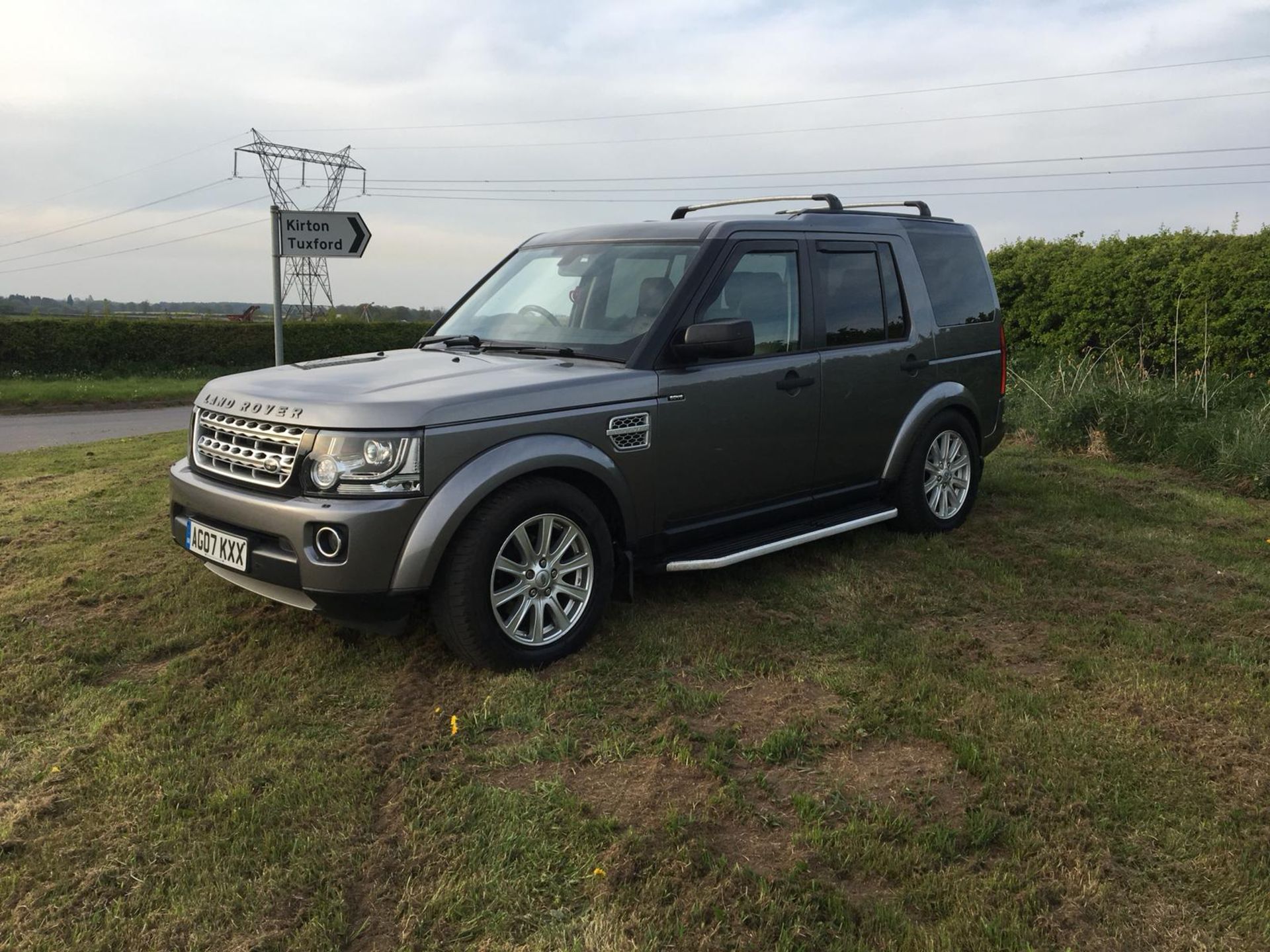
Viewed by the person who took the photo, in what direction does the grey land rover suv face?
facing the viewer and to the left of the viewer

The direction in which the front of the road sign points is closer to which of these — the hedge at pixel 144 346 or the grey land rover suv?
the grey land rover suv

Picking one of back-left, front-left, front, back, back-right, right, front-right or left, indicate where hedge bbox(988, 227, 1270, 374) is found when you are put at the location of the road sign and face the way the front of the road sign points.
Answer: left

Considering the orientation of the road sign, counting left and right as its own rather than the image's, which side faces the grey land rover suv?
front

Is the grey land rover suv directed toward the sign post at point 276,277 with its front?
no

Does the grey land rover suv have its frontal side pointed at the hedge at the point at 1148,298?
no

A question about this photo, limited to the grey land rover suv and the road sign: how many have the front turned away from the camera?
0

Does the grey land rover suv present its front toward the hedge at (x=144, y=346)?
no

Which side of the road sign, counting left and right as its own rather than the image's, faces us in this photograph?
front

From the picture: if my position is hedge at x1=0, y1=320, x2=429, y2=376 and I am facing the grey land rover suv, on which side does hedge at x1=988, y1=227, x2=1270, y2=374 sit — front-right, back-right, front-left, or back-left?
front-left
